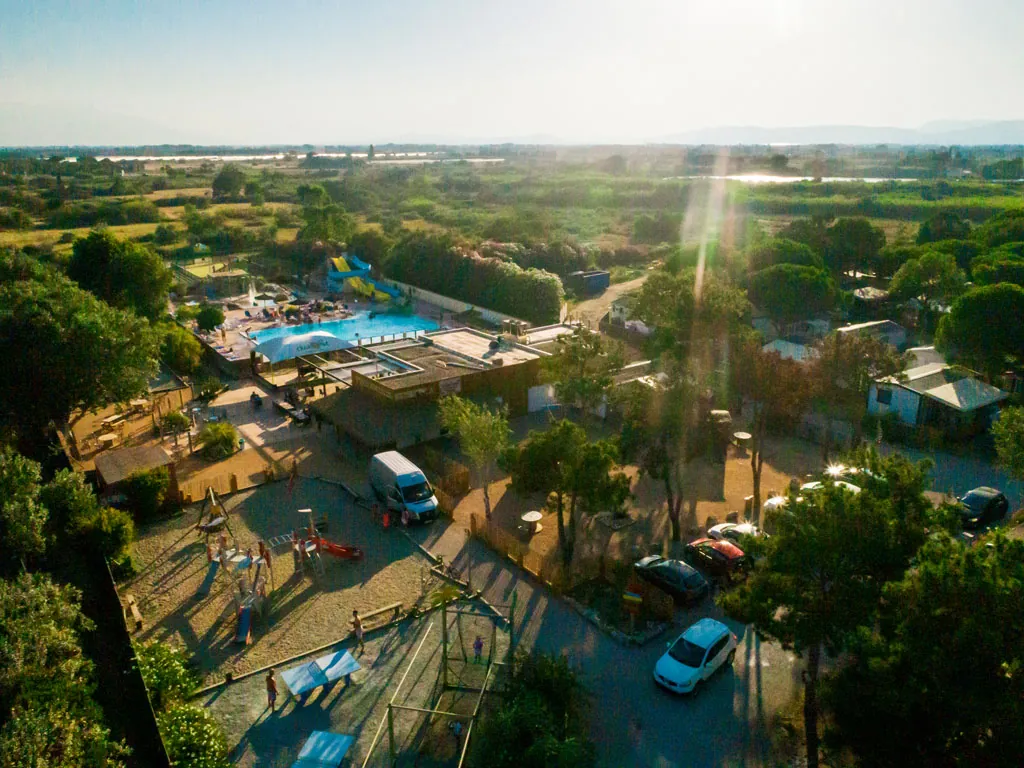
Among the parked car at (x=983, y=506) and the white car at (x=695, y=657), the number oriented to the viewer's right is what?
0

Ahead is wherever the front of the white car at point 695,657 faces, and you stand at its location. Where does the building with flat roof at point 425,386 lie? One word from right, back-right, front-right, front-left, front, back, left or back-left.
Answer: right

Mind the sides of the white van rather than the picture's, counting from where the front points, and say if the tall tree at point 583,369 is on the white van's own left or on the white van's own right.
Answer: on the white van's own left

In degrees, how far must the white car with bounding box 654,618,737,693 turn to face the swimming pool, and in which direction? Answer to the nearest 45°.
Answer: approximately 90° to its right

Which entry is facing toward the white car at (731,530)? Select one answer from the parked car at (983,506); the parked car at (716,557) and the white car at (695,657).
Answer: the parked car at (983,506)

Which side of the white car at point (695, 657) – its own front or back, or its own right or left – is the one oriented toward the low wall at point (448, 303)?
right

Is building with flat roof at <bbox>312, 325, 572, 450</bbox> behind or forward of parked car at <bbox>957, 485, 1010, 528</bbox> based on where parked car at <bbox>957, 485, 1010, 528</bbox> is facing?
forward

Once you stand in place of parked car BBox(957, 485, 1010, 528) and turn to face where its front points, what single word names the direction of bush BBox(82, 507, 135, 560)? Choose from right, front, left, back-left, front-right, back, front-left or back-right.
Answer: front

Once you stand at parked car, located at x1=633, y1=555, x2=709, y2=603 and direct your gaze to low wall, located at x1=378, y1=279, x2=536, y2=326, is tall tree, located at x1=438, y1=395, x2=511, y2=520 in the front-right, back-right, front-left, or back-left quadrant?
front-left

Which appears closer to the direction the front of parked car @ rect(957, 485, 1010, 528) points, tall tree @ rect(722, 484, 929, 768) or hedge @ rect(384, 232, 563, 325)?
the tall tree

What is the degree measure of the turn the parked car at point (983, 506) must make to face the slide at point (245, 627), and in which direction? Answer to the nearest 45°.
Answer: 0° — it already faces it

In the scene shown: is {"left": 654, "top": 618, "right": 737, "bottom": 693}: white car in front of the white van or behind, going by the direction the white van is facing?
in front

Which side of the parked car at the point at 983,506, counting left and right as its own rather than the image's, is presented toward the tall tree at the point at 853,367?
right

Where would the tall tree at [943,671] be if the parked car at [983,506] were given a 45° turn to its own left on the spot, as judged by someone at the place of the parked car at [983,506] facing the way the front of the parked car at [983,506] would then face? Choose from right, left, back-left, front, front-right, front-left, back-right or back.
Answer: front

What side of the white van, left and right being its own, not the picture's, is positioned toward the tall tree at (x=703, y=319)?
left

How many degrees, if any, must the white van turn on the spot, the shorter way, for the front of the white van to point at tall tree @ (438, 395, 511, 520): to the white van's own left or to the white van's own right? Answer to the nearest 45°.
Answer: approximately 45° to the white van's own left

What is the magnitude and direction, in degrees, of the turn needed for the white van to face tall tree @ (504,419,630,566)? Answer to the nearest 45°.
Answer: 0° — it already faces it

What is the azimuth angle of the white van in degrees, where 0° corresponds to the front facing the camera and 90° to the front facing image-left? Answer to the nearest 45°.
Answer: approximately 315°

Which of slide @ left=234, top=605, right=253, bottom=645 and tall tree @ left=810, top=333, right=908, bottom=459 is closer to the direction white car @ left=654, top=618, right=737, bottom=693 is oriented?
the slide

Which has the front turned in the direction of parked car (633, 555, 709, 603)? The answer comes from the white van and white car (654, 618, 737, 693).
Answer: the white van
